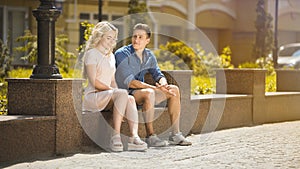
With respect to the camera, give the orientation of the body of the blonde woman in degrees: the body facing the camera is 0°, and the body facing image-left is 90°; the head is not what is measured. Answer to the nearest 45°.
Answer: approximately 315°

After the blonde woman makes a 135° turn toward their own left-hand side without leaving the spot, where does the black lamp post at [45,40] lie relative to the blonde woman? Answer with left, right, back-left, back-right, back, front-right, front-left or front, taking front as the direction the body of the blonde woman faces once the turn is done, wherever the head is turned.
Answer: left

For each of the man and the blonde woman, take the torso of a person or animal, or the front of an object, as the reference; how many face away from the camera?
0

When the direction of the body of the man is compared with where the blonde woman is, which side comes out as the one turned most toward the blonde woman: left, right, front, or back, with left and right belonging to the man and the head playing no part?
right

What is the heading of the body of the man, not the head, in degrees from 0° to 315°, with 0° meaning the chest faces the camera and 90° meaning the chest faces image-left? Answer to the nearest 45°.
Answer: approximately 315°

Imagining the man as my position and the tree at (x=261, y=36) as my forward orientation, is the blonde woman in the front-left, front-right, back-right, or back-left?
back-left

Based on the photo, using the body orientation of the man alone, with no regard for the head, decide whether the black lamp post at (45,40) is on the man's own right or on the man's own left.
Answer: on the man's own right
